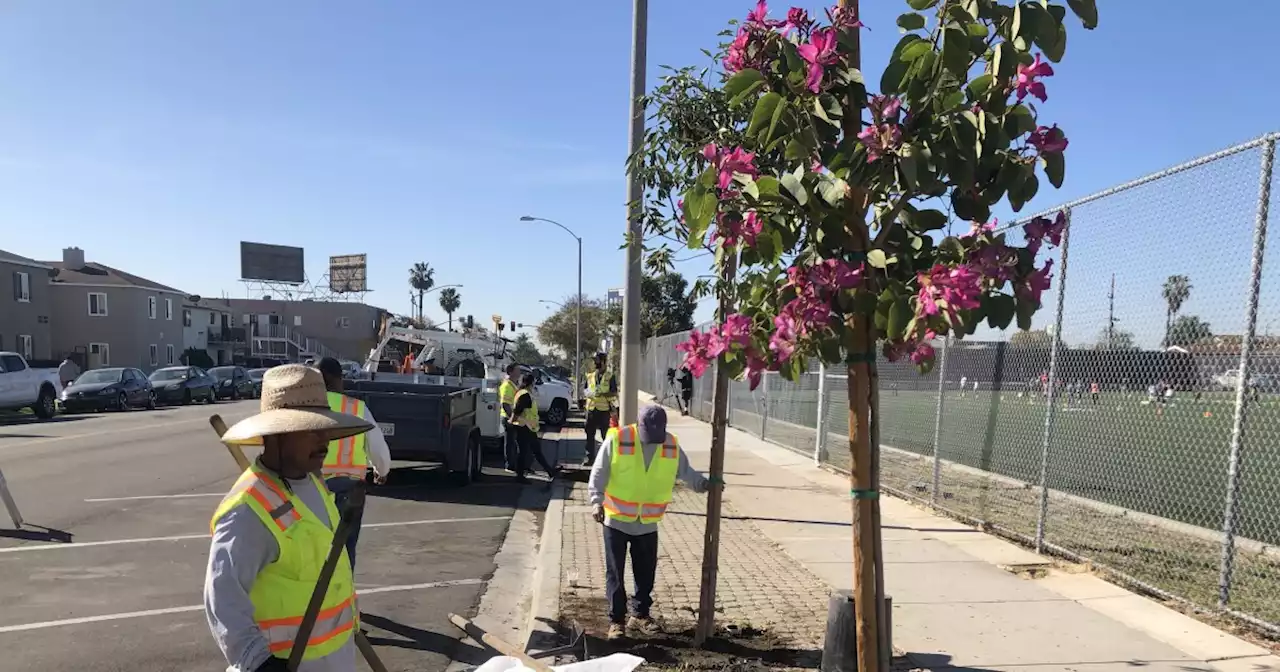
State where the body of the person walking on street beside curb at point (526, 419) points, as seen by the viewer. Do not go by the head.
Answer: to the viewer's right

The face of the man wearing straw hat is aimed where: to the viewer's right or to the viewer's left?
to the viewer's right

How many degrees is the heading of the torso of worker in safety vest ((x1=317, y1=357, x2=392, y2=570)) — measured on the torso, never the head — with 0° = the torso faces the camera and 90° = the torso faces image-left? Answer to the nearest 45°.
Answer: approximately 45°

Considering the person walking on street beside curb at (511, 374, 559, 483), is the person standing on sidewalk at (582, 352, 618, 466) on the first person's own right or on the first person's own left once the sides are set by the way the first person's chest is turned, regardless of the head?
on the first person's own left
